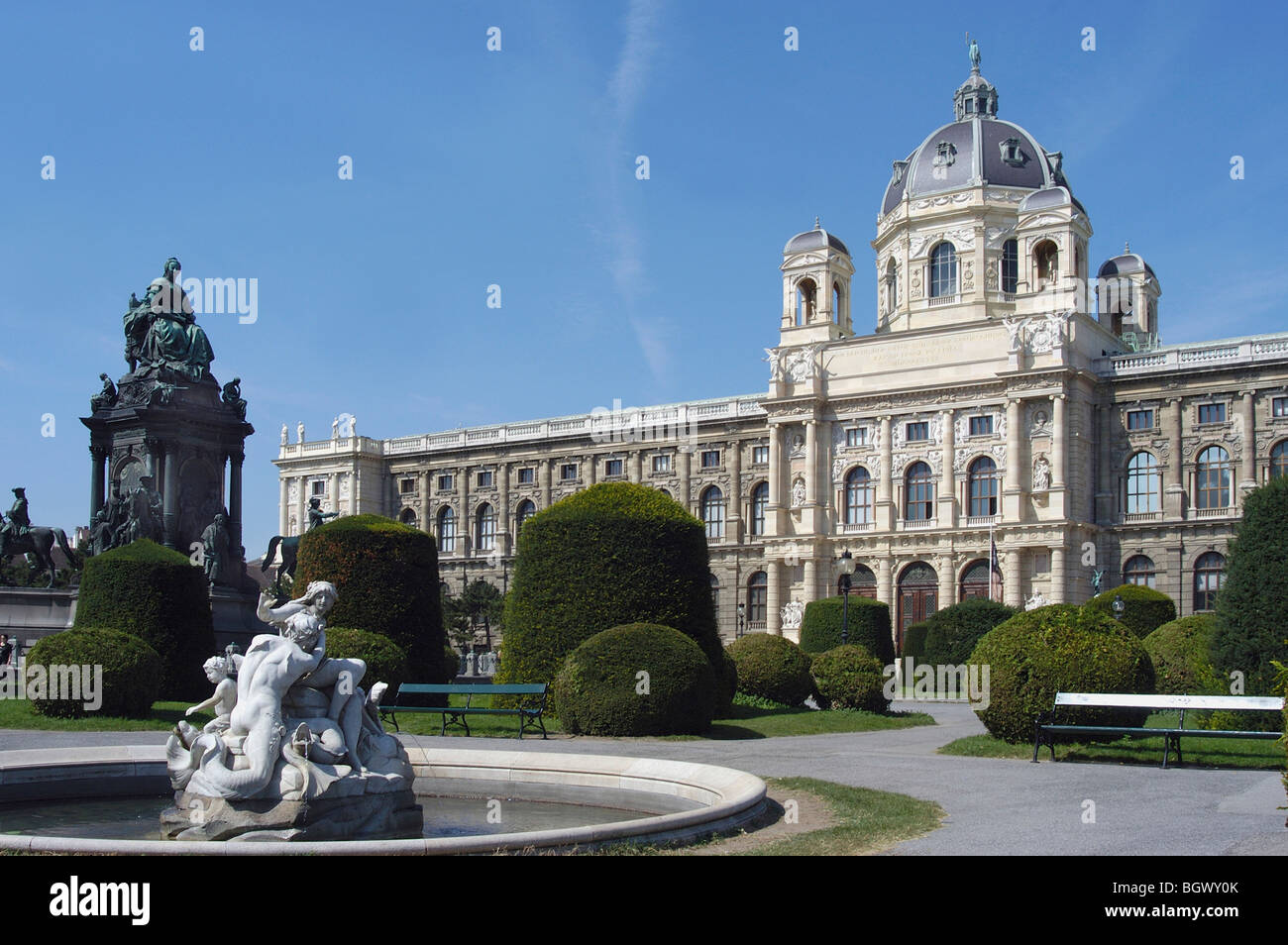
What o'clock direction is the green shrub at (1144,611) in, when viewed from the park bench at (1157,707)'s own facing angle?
The green shrub is roughly at 6 o'clock from the park bench.

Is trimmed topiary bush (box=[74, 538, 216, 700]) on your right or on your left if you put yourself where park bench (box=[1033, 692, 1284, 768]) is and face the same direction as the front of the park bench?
on your right

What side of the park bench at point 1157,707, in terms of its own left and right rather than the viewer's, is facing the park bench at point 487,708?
right

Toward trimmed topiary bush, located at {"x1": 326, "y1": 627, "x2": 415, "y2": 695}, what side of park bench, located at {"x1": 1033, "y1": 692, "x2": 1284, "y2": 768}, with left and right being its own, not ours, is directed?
right

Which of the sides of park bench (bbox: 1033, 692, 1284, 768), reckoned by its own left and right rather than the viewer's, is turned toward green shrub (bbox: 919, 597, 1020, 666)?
back

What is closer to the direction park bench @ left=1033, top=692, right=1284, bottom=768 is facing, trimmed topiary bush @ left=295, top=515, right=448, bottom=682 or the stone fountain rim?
the stone fountain rim

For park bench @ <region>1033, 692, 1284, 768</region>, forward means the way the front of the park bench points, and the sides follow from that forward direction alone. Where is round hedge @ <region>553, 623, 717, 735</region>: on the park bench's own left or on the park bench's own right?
on the park bench's own right

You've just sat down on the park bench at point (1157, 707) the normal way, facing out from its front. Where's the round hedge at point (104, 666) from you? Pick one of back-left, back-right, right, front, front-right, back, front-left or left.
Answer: right

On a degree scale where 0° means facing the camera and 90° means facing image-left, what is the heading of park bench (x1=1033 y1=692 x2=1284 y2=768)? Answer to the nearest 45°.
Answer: approximately 0°

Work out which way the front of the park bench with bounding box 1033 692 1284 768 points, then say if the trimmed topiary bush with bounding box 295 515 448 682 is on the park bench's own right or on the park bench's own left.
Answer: on the park bench's own right

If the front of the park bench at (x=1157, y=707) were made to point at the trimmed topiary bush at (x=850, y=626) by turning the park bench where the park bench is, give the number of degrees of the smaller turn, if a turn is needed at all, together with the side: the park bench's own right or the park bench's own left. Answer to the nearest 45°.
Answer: approximately 180°

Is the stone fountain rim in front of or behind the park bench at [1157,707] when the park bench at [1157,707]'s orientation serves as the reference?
in front
